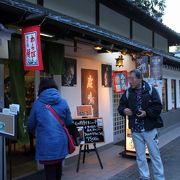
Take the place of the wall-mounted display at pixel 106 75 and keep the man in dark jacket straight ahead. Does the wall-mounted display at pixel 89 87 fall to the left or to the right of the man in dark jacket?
right

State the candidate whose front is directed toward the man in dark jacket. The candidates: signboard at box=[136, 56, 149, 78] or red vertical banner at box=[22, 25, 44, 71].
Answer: the signboard

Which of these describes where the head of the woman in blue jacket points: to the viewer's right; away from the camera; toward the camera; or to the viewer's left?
away from the camera

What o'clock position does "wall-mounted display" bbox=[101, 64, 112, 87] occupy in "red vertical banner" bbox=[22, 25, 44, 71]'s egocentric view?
The wall-mounted display is roughly at 7 o'clock from the red vertical banner.

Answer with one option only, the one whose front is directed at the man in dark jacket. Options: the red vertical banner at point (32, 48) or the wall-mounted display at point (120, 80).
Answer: the wall-mounted display

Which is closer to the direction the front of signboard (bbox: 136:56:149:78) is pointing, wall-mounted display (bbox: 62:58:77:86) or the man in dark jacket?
the man in dark jacket

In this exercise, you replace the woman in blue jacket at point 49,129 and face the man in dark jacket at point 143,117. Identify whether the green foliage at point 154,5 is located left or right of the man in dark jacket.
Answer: left

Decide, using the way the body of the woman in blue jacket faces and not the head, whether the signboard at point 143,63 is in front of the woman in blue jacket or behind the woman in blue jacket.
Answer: in front

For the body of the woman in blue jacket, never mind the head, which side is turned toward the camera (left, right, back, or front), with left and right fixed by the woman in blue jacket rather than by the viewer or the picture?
back

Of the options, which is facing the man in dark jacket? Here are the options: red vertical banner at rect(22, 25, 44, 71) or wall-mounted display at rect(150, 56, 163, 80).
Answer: the wall-mounted display

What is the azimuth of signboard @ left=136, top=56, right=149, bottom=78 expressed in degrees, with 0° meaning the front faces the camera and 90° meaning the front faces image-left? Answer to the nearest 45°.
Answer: approximately 0°

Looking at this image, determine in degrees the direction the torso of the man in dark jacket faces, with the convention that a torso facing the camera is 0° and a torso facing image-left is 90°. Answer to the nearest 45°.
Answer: approximately 45°
